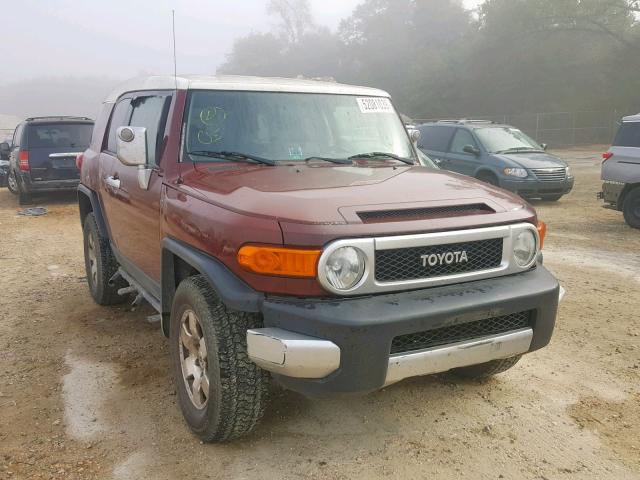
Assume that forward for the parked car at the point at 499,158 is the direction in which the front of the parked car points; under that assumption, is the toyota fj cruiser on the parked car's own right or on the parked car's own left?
on the parked car's own right

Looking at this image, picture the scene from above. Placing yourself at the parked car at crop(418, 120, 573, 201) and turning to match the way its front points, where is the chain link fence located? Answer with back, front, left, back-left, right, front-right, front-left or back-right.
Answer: back-left

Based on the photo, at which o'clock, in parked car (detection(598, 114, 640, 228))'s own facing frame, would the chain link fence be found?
The chain link fence is roughly at 9 o'clock from the parked car.

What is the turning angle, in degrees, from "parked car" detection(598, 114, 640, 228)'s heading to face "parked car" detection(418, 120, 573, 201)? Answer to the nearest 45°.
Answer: approximately 135° to its left

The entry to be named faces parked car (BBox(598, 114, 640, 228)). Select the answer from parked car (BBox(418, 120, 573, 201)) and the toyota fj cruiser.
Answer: parked car (BBox(418, 120, 573, 201))

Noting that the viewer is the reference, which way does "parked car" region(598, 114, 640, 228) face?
facing to the right of the viewer

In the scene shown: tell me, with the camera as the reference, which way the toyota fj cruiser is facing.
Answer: facing the viewer and to the right of the viewer

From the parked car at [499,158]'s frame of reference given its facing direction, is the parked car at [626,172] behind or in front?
in front
